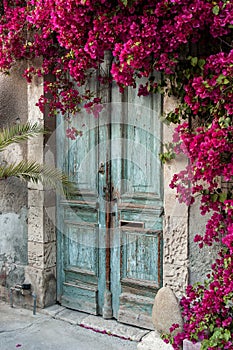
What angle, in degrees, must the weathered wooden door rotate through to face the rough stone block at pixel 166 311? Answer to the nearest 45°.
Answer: approximately 90° to its left

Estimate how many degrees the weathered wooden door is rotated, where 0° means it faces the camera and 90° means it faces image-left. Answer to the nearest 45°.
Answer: approximately 45°
